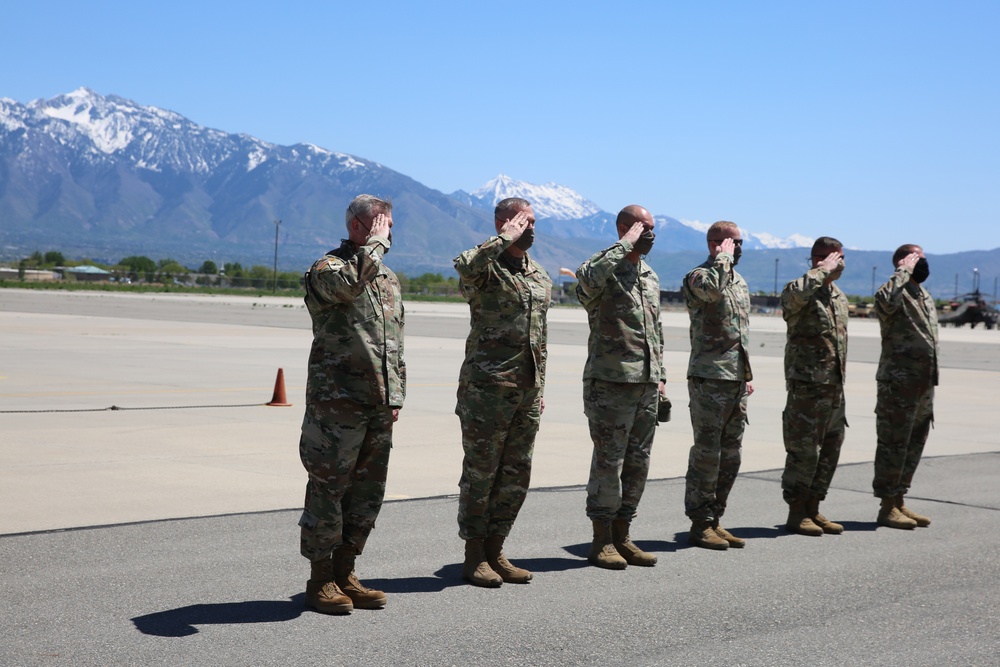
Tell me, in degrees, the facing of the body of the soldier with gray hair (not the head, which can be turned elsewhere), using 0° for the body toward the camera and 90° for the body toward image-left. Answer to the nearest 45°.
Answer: approximately 315°

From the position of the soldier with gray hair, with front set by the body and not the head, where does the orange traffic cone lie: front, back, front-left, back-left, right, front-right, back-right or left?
back-left
